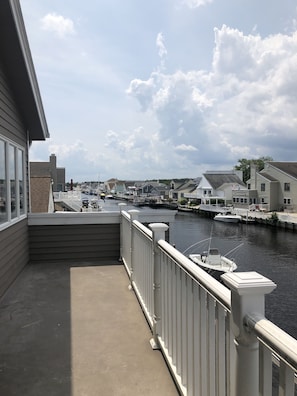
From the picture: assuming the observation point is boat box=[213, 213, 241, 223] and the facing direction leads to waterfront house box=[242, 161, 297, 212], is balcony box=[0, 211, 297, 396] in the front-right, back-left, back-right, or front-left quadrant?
back-right

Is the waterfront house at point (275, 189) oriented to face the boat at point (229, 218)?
yes

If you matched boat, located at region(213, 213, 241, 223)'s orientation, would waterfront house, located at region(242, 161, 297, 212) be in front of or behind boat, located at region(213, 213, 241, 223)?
behind

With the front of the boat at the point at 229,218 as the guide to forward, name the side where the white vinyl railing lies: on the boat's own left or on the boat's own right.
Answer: on the boat's own left

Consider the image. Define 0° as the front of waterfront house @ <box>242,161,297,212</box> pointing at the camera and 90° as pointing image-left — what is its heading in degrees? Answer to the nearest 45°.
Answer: approximately 45°

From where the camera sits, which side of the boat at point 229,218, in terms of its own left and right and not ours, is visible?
left

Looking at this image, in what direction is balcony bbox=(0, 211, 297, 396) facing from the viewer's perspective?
to the viewer's right

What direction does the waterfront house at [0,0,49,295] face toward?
to the viewer's right
